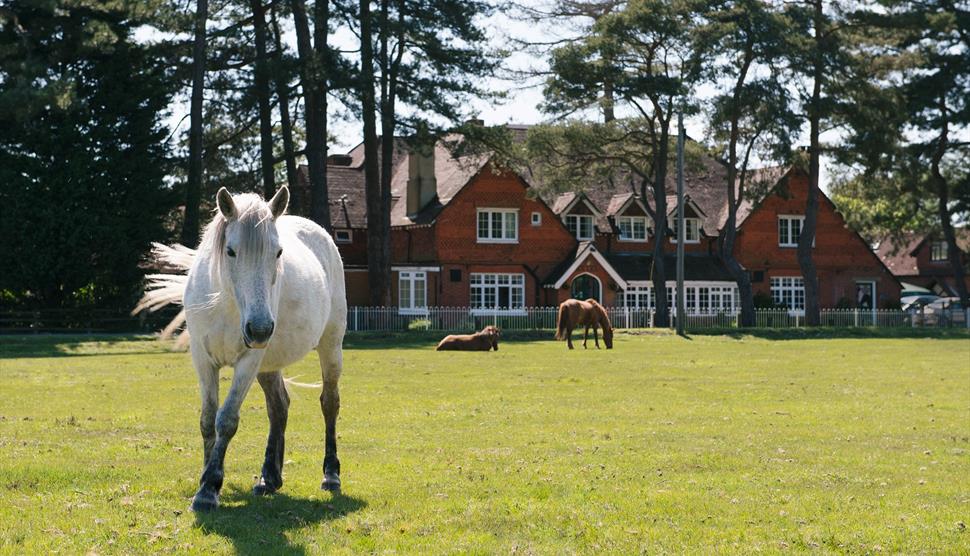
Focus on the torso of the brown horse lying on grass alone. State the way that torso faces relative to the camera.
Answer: to the viewer's right

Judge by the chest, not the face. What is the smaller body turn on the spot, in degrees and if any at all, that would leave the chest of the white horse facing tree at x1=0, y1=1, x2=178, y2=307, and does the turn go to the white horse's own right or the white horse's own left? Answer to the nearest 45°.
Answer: approximately 135° to the white horse's own right

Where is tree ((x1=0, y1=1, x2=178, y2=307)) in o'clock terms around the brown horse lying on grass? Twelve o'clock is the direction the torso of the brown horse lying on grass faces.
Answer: The tree is roughly at 7 o'clock from the brown horse lying on grass.

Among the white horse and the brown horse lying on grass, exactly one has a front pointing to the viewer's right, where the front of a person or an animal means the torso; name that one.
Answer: the brown horse lying on grass

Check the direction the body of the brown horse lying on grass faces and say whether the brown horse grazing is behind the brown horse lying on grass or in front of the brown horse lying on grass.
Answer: in front

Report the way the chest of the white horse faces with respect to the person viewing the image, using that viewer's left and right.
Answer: facing the viewer and to the left of the viewer

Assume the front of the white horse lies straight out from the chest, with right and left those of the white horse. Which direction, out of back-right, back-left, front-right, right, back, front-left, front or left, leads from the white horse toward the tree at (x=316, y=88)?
back-right

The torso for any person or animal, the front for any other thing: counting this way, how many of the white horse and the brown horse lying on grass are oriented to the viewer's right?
1

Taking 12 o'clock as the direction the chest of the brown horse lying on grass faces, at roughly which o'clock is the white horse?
The white horse is roughly at 3 o'clock from the brown horse lying on grass.

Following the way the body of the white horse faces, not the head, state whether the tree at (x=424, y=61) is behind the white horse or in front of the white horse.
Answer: behind
